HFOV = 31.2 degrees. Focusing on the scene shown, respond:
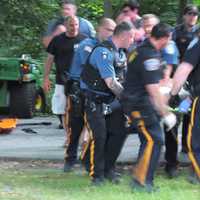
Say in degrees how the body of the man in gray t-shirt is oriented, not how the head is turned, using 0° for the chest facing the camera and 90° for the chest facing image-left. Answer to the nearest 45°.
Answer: approximately 0°

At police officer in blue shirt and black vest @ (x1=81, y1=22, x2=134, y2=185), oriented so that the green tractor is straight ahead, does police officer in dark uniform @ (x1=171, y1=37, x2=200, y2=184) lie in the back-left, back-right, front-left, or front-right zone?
back-right

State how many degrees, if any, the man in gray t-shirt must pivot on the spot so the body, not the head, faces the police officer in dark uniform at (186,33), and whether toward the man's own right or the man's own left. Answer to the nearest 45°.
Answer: approximately 90° to the man's own left

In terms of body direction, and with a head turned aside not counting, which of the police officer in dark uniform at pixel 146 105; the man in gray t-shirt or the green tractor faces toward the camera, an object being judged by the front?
the man in gray t-shirt

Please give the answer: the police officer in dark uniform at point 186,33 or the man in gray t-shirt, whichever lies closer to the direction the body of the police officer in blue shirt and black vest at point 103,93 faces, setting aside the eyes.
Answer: the police officer in dark uniform

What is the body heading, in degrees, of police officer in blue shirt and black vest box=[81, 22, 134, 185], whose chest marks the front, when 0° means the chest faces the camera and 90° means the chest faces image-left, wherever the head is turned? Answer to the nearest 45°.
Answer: approximately 270°

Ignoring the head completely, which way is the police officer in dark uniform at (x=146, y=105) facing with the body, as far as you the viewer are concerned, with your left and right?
facing away from the viewer and to the right of the viewer

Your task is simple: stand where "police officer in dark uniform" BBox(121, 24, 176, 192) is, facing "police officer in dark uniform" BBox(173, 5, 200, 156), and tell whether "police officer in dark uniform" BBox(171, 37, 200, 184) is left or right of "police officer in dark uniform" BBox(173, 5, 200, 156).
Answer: right

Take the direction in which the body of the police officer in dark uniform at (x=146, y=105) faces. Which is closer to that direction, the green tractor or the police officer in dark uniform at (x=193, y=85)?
the police officer in dark uniform
